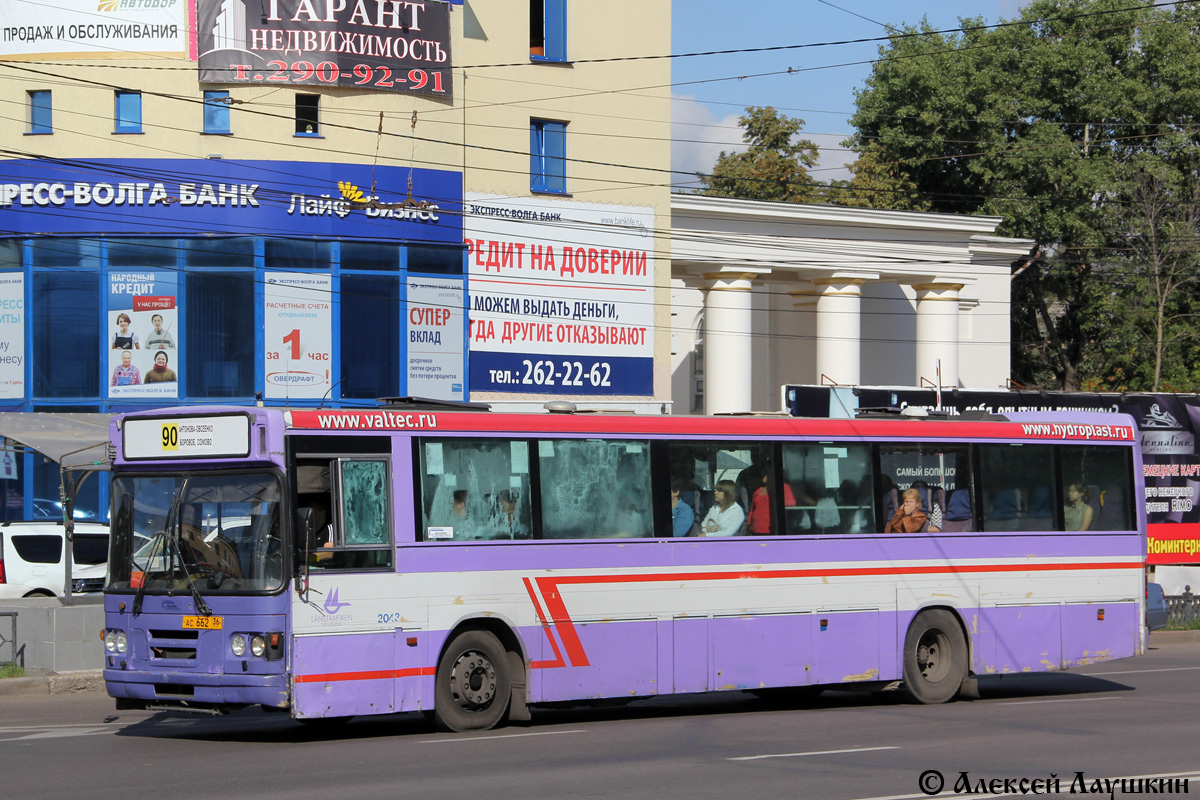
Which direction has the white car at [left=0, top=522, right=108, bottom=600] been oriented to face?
to the viewer's right

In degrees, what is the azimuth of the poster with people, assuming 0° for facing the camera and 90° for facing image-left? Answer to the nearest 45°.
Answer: approximately 0°

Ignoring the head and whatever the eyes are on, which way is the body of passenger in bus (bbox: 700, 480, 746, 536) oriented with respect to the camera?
to the viewer's left

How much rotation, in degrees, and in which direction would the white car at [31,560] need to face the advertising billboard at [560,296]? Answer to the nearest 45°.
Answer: approximately 45° to its left

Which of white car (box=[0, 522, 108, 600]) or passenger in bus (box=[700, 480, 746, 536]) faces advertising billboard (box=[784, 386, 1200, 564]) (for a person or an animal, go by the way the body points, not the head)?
the white car

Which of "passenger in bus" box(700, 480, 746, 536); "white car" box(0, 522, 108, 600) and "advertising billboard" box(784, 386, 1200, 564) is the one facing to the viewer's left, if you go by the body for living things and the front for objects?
the passenger in bus

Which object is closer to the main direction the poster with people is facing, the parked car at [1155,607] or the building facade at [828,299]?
the parked car

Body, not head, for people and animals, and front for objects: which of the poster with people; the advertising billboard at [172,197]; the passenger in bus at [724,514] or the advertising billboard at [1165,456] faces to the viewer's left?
the passenger in bus
